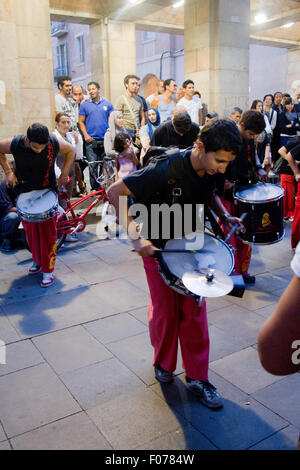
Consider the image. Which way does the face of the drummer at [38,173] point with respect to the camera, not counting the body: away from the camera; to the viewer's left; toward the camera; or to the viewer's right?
toward the camera

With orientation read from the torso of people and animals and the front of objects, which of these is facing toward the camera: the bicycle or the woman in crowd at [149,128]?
the woman in crowd

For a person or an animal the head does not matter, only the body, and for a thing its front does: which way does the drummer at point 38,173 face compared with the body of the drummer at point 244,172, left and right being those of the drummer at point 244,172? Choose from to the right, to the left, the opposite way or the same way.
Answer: the same way

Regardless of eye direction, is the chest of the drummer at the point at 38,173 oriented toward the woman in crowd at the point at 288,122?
no

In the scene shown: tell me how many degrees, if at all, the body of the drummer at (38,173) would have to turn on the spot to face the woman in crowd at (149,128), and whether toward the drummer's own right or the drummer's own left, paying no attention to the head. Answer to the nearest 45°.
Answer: approximately 135° to the drummer's own left

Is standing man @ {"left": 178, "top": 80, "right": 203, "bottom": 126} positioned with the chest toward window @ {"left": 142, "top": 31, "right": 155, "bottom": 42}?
no

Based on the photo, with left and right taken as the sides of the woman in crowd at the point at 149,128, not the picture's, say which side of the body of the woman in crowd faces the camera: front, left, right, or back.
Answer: front

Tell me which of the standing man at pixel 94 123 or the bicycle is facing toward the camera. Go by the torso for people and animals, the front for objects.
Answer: the standing man

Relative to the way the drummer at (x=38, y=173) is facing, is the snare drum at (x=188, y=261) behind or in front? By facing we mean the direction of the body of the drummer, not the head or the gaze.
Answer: in front

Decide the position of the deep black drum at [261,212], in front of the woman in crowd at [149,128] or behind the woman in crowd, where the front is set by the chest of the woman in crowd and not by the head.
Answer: in front

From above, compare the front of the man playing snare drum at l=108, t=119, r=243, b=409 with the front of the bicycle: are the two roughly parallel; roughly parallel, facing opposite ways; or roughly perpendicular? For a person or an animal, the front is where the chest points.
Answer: roughly perpendicular

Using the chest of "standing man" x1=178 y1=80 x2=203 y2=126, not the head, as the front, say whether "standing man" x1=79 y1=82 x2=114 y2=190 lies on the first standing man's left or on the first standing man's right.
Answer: on the first standing man's right

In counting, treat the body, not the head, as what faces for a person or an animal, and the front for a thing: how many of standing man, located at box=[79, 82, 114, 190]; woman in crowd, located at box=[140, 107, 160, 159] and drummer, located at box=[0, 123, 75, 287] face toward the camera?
3

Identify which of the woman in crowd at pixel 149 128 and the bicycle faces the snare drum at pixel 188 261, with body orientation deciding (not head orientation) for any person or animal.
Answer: the woman in crowd

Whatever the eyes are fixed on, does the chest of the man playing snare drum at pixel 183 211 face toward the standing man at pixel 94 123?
no

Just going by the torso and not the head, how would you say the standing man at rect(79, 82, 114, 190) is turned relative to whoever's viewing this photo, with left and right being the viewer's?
facing the viewer

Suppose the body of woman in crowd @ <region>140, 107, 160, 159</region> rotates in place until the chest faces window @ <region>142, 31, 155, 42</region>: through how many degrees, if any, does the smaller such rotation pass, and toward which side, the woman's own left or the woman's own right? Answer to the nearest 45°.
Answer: approximately 180°

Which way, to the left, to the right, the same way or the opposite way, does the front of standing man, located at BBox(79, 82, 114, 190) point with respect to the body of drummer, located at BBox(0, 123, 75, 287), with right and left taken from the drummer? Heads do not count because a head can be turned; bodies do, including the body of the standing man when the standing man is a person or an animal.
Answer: the same way
